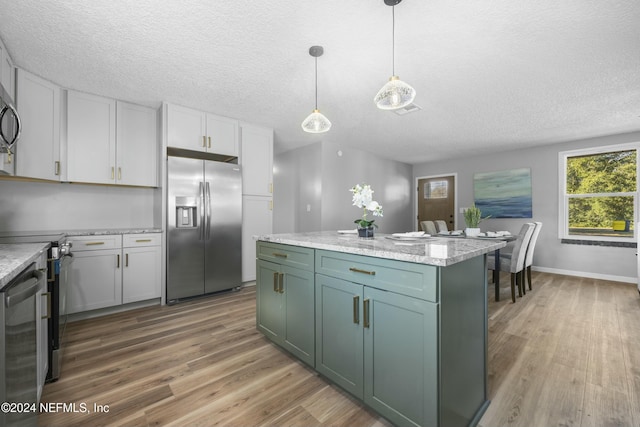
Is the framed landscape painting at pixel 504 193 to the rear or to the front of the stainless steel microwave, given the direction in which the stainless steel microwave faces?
to the front

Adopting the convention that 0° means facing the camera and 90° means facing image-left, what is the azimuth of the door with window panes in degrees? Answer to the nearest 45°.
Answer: approximately 45°

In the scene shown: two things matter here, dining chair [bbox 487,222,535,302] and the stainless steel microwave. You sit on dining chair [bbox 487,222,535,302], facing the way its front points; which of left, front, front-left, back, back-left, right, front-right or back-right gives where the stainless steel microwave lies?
front-left

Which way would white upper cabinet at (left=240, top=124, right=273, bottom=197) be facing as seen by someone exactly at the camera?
facing the viewer and to the right of the viewer

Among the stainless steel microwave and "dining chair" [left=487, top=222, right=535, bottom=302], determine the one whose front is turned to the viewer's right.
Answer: the stainless steel microwave

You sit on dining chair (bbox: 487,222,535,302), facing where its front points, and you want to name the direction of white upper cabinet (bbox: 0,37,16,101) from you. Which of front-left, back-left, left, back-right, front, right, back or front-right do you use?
front-left

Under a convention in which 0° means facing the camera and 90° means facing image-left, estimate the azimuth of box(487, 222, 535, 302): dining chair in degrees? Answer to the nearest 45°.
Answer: approximately 90°

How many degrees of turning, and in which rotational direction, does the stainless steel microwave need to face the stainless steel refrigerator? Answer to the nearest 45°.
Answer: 0° — it already faces it

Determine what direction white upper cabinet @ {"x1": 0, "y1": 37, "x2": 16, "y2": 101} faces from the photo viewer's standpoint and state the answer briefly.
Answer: facing to the right of the viewer

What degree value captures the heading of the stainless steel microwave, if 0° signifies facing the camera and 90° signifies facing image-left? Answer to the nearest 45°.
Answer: approximately 270°

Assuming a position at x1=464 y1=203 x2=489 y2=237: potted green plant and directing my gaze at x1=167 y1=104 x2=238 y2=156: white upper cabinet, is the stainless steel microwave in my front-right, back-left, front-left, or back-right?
front-left
